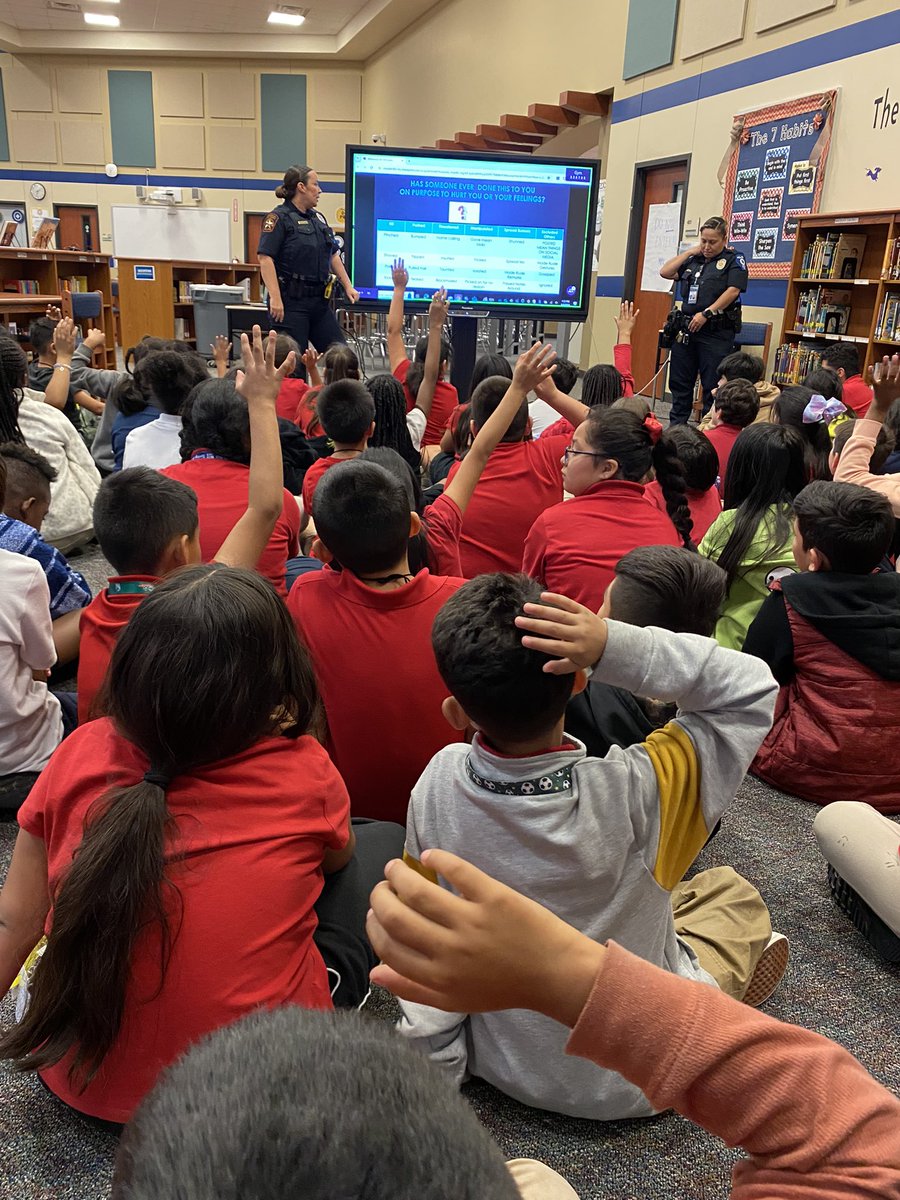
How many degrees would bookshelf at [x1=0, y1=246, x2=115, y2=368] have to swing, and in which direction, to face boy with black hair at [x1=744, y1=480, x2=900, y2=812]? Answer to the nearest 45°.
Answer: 0° — it already faces them

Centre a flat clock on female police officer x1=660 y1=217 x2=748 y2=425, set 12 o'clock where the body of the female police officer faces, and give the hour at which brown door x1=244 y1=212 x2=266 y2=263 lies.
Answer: The brown door is roughly at 3 o'clock from the female police officer.

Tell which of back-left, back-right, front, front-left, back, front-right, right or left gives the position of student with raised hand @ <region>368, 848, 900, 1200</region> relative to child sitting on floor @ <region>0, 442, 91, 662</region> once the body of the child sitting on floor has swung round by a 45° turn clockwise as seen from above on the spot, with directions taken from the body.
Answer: right

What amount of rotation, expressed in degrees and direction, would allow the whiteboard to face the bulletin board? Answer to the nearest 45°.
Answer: approximately 45° to its left

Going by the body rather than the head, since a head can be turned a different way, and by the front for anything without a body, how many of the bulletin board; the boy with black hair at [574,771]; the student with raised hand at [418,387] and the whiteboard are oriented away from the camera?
2

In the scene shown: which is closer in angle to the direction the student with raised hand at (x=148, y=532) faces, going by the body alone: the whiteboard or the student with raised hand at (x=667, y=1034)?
the whiteboard

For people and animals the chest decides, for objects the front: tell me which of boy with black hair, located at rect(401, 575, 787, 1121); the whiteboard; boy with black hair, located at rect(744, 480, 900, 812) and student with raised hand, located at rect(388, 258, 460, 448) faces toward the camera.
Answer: the whiteboard

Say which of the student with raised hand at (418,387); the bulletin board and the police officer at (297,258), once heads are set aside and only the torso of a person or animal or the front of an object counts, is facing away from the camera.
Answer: the student with raised hand

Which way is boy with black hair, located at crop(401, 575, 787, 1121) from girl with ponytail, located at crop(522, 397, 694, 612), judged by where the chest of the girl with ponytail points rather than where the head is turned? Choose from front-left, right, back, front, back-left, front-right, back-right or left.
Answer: back-left

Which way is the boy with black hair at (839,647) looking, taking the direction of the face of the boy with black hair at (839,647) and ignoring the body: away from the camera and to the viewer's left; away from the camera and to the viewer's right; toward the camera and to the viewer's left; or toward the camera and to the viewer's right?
away from the camera and to the viewer's left

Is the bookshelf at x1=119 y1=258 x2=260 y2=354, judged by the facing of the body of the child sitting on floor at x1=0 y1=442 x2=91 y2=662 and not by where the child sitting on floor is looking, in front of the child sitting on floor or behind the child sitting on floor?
in front

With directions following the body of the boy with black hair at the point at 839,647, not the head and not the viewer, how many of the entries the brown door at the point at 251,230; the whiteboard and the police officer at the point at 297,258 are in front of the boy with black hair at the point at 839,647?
3

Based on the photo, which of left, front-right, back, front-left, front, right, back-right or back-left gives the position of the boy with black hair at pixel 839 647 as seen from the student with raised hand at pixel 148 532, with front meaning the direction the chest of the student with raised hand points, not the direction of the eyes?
front-right

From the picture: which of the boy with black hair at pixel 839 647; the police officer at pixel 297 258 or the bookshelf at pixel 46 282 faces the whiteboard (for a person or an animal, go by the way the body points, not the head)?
the boy with black hair

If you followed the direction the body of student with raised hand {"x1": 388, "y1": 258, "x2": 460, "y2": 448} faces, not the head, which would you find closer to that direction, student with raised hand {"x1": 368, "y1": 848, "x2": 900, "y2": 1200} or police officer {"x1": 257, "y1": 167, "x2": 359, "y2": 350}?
the police officer

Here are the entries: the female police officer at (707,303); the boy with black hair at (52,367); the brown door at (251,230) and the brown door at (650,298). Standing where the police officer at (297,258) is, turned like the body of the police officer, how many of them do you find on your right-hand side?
1

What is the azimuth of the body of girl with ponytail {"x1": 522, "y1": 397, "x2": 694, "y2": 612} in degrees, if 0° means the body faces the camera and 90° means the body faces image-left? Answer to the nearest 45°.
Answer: approximately 135°
